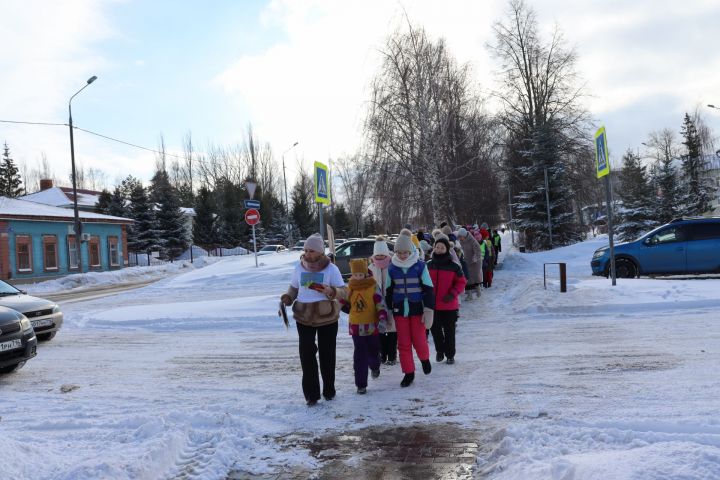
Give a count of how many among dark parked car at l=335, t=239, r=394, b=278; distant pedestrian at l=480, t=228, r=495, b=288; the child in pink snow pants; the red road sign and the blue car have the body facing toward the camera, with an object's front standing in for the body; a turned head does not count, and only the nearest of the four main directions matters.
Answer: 3

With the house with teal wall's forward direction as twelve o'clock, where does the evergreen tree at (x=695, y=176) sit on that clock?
The evergreen tree is roughly at 11 o'clock from the house with teal wall.

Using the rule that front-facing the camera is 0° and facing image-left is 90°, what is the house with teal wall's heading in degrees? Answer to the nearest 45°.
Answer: approximately 315°

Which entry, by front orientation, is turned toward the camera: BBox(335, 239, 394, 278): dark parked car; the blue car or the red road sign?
the red road sign

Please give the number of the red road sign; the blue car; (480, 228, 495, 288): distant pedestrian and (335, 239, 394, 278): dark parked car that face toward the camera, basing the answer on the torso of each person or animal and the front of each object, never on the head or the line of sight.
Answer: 2

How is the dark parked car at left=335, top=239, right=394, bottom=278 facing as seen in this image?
to the viewer's left

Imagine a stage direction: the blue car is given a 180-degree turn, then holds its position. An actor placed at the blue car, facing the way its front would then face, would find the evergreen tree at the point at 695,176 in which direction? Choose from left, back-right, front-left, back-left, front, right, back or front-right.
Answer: left

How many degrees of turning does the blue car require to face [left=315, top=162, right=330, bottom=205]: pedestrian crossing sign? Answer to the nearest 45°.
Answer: approximately 45° to its left

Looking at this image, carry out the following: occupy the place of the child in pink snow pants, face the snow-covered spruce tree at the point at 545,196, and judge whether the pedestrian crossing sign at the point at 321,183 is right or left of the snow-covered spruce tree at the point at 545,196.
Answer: left

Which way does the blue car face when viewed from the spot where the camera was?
facing to the left of the viewer

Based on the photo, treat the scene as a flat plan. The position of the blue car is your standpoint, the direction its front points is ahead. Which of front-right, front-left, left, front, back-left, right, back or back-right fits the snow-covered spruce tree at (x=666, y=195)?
right
